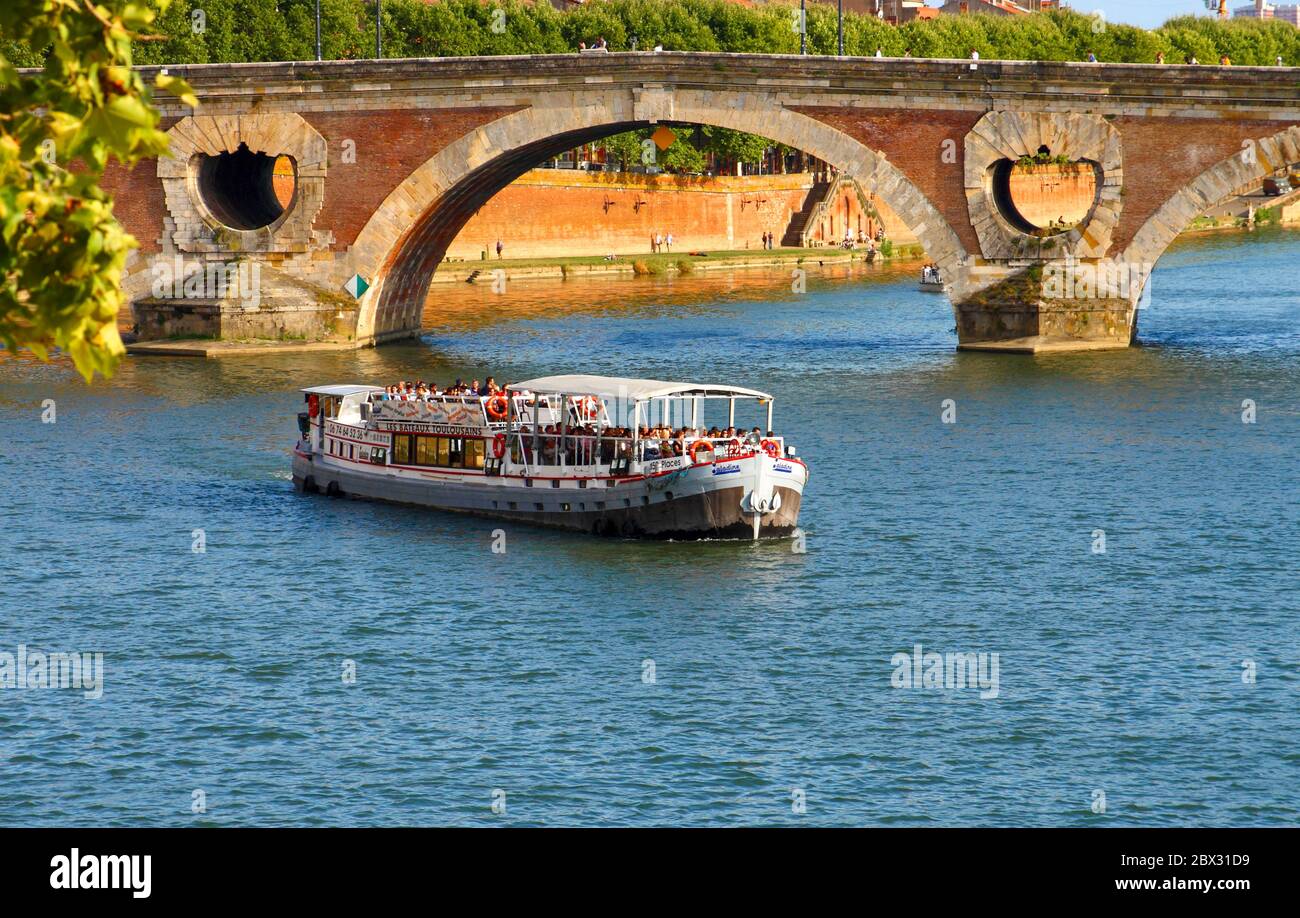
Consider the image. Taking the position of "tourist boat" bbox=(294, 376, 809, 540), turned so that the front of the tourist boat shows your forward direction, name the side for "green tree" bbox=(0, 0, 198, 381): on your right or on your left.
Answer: on your right

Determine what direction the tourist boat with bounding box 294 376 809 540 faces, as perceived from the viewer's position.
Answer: facing the viewer and to the right of the viewer
